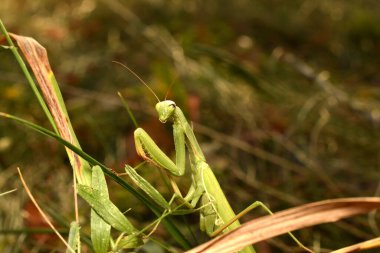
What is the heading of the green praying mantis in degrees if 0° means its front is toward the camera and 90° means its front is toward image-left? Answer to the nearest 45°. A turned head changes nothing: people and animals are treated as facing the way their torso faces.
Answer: approximately 90°
